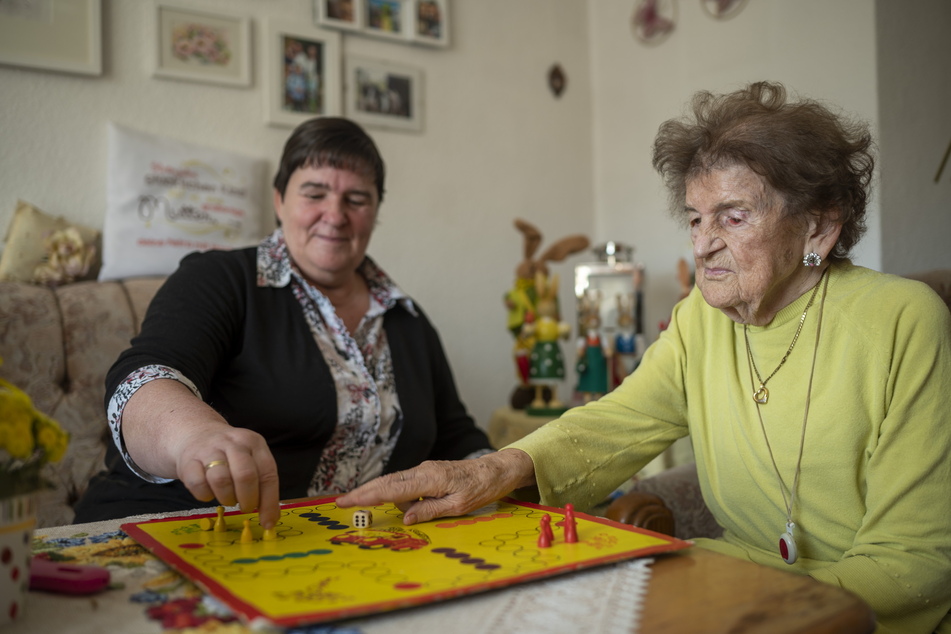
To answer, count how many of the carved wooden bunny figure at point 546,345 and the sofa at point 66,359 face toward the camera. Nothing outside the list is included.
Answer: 2

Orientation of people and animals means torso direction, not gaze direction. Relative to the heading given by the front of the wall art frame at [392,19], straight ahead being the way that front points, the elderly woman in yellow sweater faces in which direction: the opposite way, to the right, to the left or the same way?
to the right

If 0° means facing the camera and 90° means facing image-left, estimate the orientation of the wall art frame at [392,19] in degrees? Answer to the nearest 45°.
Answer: approximately 315°

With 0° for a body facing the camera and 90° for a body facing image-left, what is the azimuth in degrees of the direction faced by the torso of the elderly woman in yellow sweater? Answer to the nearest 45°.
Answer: approximately 45°

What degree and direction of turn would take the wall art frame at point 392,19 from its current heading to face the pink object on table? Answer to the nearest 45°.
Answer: approximately 45° to its right

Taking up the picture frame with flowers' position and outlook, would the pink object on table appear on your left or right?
on your right

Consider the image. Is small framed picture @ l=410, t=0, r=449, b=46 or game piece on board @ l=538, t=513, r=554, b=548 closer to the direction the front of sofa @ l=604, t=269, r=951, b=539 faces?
the game piece on board
